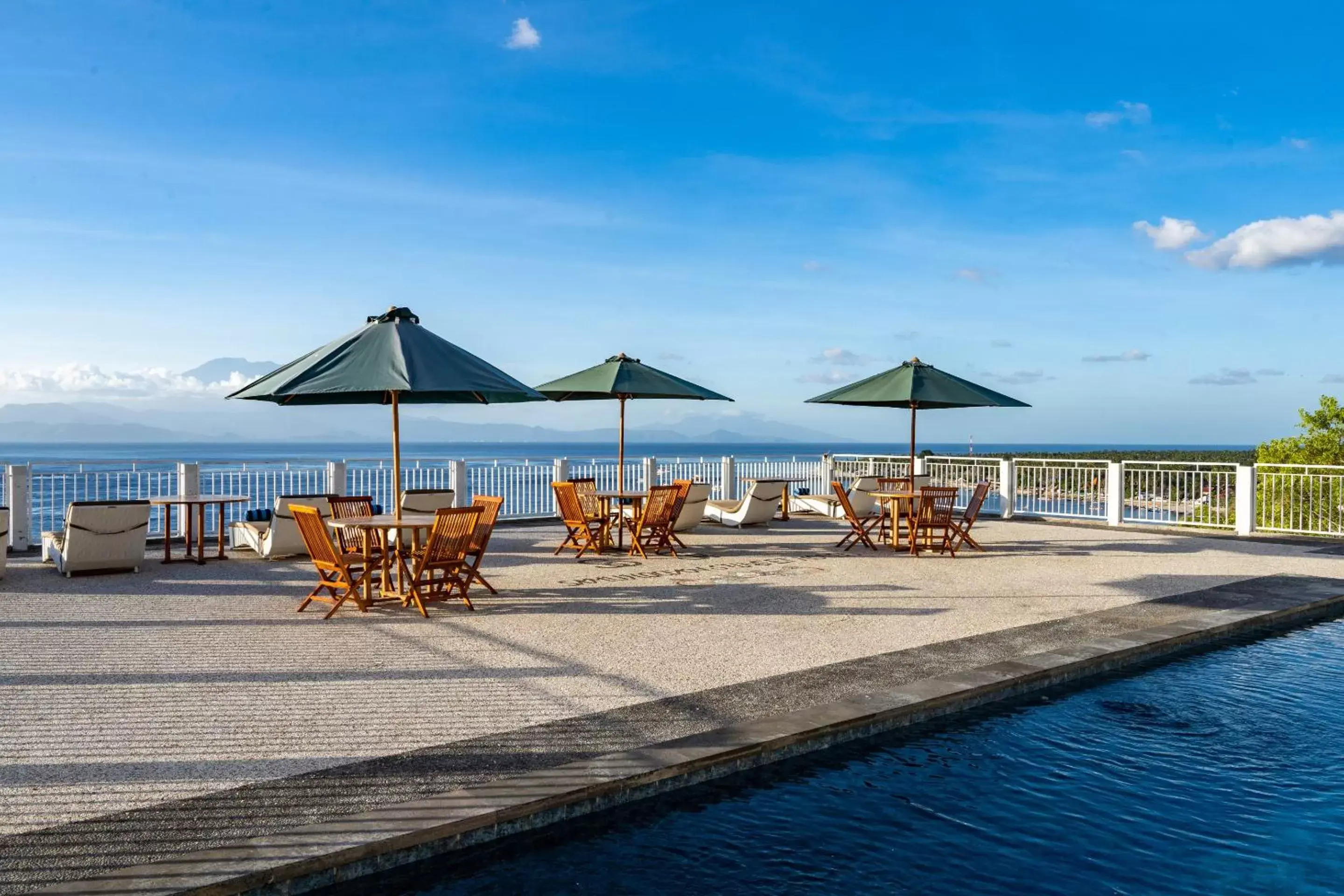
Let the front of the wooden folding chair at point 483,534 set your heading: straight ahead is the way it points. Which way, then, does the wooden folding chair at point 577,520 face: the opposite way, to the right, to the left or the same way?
the opposite way

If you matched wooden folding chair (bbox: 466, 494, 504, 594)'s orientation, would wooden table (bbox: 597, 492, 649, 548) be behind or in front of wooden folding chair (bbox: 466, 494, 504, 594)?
behind

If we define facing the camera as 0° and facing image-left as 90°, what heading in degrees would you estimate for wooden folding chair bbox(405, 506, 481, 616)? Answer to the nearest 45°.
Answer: approximately 135°

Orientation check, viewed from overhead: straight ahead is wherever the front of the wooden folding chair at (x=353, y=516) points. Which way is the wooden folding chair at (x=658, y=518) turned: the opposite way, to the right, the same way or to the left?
the opposite way

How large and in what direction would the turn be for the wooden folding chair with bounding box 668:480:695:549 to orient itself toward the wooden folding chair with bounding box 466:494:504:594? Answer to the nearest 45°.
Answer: approximately 45° to its left

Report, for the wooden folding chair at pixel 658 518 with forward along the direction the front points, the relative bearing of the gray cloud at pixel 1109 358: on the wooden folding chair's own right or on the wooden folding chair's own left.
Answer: on the wooden folding chair's own right

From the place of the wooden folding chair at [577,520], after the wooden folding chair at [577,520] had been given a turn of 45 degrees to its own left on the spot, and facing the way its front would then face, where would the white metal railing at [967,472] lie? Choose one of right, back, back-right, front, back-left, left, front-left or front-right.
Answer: front-right

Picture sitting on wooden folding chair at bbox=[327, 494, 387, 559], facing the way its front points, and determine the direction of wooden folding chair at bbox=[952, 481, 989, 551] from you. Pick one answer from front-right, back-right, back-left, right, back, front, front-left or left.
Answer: front-left

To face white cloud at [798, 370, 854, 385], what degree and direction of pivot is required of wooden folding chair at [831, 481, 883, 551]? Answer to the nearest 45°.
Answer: approximately 90° to its left

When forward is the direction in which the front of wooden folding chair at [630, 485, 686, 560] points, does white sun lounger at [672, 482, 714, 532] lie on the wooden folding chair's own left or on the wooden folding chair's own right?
on the wooden folding chair's own right

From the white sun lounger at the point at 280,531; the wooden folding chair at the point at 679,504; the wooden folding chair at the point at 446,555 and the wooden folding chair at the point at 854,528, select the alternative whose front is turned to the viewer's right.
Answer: the wooden folding chair at the point at 854,528

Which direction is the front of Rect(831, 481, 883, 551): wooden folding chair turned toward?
to the viewer's right

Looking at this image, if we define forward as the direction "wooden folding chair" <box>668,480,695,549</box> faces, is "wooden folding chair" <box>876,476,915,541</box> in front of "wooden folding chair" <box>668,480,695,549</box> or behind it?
behind

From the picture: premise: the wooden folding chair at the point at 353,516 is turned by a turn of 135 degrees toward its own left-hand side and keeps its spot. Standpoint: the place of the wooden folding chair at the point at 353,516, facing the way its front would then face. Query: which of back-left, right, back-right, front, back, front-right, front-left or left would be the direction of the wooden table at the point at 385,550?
back

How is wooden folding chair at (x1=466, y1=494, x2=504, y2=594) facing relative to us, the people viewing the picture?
facing the viewer and to the left of the viewer
